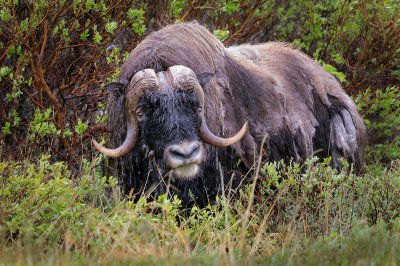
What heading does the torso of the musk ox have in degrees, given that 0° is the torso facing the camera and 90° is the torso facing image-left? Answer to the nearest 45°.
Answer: approximately 45°
